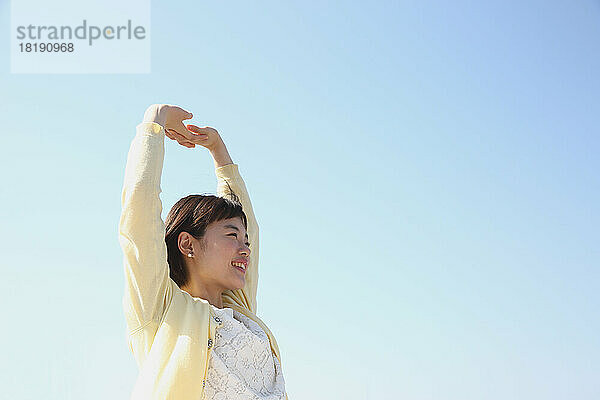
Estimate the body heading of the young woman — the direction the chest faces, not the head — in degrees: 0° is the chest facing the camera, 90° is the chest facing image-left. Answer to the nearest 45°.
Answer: approximately 315°
